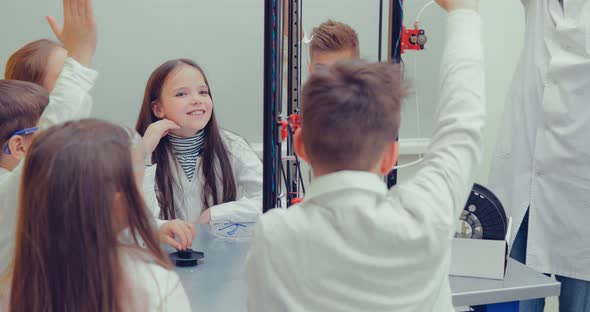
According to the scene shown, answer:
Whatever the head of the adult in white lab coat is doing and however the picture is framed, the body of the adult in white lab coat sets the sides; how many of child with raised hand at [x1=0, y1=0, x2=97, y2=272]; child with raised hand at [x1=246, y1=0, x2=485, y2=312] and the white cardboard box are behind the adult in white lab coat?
0

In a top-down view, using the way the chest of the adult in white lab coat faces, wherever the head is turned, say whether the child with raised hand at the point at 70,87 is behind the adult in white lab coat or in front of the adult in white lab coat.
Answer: in front

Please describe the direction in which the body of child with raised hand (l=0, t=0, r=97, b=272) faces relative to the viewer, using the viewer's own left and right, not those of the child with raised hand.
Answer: facing away from the viewer and to the right of the viewer

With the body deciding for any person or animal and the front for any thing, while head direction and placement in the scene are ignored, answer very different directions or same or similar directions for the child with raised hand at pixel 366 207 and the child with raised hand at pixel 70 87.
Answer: same or similar directions

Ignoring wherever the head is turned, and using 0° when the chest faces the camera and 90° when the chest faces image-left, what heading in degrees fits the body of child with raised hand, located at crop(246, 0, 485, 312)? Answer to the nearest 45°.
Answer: approximately 180°

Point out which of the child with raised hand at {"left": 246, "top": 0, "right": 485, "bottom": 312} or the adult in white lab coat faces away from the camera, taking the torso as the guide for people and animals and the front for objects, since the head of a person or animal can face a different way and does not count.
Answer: the child with raised hand

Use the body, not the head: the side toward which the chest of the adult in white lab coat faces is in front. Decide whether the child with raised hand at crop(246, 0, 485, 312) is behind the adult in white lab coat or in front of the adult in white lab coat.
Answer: in front

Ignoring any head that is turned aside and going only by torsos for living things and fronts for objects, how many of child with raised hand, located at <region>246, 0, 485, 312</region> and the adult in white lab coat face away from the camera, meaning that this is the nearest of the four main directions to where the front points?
1

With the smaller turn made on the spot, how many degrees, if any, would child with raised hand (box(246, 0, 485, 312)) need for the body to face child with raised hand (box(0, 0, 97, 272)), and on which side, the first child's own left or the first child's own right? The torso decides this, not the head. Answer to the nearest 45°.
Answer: approximately 45° to the first child's own left

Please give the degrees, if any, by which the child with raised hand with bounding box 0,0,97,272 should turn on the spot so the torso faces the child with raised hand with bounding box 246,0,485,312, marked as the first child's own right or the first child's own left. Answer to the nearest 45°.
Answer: approximately 90° to the first child's own right

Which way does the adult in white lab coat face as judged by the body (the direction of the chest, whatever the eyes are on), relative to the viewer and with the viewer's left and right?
facing the viewer and to the left of the viewer

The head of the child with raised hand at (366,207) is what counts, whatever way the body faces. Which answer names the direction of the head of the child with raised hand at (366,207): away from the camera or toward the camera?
away from the camera

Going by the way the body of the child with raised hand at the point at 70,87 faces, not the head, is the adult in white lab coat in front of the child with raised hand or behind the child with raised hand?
in front

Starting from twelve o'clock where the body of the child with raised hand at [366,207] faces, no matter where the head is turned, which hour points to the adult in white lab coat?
The adult in white lab coat is roughly at 1 o'clock from the child with raised hand.
